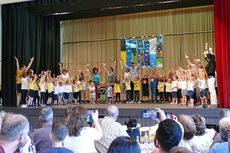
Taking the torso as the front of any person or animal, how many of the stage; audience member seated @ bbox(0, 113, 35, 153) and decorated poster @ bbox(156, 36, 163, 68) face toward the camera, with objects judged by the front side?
2

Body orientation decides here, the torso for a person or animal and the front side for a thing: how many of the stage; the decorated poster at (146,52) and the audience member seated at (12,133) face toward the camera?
2

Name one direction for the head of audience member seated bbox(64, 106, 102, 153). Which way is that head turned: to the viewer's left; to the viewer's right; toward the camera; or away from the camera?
away from the camera

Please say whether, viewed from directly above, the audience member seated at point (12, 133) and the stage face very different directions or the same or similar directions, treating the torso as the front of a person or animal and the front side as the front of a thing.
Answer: very different directions

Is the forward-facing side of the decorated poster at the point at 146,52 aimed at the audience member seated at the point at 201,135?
yes

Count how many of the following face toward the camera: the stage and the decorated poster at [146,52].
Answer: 2

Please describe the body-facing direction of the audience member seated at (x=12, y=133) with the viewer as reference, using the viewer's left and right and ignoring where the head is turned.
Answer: facing away from the viewer and to the right of the viewer

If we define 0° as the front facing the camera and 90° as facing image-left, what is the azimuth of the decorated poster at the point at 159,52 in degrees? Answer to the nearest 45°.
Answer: approximately 0°

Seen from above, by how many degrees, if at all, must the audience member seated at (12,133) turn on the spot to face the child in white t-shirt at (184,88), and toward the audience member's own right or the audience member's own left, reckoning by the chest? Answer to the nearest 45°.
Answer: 0° — they already face them
